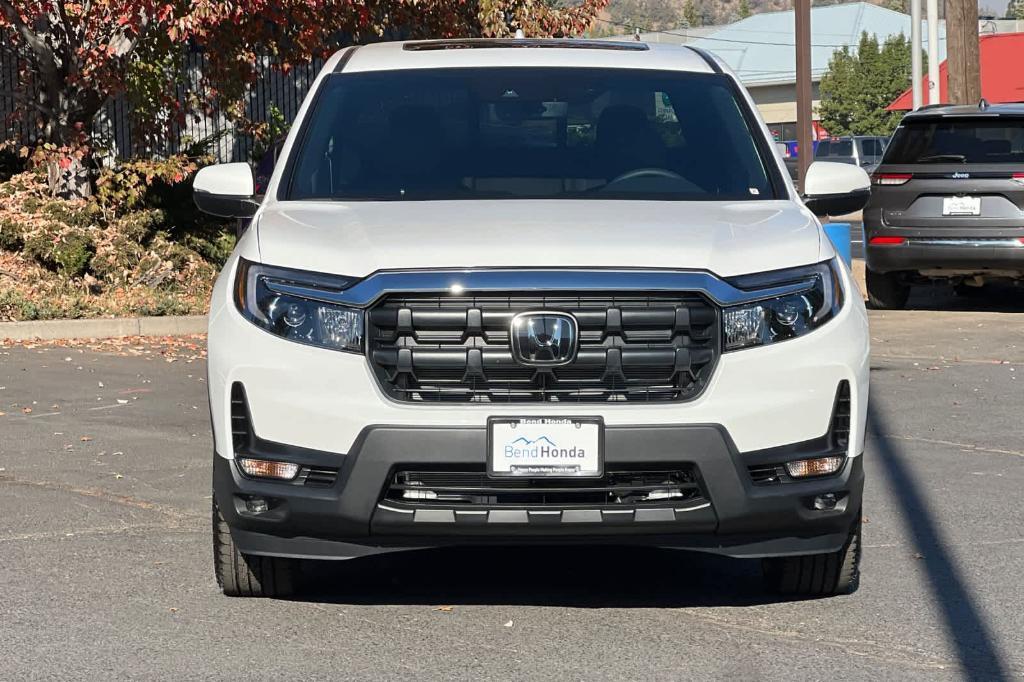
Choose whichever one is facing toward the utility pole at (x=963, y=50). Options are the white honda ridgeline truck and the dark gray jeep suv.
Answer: the dark gray jeep suv

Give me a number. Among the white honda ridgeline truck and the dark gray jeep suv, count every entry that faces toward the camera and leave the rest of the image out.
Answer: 1

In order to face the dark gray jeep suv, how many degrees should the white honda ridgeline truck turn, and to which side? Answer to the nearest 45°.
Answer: approximately 180°

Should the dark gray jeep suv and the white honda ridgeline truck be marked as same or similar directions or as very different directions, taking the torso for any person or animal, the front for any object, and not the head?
very different directions

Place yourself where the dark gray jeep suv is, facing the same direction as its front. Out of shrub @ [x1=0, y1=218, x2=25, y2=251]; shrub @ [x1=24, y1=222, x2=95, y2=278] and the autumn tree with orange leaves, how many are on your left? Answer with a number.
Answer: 3

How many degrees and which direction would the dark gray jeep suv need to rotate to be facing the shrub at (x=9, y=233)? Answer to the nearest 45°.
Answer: approximately 90° to its left

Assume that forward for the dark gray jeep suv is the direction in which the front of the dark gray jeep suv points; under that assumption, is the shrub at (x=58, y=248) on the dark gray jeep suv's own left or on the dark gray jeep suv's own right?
on the dark gray jeep suv's own left

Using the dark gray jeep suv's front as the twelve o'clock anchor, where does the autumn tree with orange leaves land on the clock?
The autumn tree with orange leaves is roughly at 9 o'clock from the dark gray jeep suv.

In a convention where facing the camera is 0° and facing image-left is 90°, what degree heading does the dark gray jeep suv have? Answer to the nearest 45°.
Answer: approximately 180°

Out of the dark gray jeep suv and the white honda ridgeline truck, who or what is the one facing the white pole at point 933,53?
the dark gray jeep suv

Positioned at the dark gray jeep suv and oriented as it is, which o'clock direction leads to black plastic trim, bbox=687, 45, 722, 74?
The black plastic trim is roughly at 6 o'clock from the dark gray jeep suv.

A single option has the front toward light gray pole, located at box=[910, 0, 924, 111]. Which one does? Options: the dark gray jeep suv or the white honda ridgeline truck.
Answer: the dark gray jeep suv
